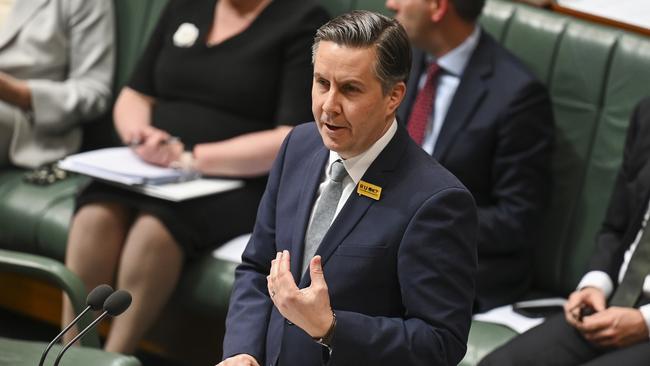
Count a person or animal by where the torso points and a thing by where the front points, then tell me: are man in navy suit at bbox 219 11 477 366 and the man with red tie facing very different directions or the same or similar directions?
same or similar directions

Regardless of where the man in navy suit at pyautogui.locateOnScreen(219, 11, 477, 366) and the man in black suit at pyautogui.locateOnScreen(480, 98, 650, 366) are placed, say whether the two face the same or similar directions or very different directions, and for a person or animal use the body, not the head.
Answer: same or similar directions

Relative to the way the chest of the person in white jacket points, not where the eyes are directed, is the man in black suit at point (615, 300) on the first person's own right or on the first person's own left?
on the first person's own left

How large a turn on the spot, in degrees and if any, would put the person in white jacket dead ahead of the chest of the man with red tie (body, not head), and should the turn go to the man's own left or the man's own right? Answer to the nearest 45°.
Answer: approximately 45° to the man's own right

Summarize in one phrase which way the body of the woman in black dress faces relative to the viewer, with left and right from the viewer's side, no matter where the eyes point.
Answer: facing the viewer and to the left of the viewer

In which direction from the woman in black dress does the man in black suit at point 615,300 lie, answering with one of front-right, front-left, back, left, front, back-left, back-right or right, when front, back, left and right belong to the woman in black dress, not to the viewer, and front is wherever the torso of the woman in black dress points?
left

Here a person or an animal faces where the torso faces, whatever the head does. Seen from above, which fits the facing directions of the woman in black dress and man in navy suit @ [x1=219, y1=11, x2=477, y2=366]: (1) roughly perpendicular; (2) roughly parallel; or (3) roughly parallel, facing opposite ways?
roughly parallel

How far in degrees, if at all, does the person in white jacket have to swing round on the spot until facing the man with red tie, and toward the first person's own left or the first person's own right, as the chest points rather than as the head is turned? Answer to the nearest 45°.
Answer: approximately 90° to the first person's own left

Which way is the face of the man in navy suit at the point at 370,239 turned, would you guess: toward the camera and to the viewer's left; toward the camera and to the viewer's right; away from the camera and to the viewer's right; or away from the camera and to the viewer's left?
toward the camera and to the viewer's left

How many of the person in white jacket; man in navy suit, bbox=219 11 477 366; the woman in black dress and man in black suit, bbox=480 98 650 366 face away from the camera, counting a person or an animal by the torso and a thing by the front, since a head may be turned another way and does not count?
0

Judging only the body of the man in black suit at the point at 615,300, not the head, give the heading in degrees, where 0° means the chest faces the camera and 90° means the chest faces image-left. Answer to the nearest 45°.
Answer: approximately 45°
